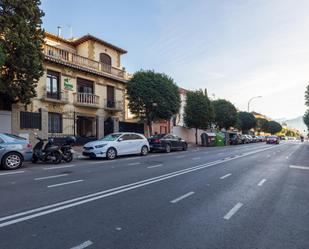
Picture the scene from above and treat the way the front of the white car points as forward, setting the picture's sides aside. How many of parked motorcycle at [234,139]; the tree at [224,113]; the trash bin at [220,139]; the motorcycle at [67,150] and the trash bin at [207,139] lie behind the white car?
4

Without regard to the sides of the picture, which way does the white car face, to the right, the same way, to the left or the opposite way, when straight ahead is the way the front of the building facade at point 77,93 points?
to the right

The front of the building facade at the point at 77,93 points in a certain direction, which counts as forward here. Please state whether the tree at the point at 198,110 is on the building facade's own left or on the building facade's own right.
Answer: on the building facade's own left

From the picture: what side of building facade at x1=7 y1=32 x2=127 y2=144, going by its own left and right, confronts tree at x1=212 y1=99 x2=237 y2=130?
left

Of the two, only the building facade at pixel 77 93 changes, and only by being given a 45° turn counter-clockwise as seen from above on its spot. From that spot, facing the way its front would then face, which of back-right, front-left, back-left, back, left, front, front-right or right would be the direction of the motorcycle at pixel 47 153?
right

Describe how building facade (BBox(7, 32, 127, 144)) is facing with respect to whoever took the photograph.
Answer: facing the viewer and to the right of the viewer

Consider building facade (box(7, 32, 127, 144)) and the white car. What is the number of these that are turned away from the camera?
0

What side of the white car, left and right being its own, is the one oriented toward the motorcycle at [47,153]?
front

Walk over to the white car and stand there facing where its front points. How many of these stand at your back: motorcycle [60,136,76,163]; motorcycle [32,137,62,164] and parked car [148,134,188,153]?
1

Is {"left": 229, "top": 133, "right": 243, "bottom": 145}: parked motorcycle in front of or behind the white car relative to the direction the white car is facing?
behind
